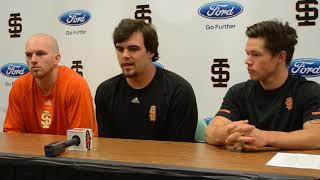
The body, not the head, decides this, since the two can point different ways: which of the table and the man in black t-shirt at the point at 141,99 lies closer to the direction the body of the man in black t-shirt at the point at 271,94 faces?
the table

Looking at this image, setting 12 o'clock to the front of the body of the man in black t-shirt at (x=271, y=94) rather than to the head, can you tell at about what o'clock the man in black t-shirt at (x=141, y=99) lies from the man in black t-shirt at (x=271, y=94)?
the man in black t-shirt at (x=141, y=99) is roughly at 2 o'clock from the man in black t-shirt at (x=271, y=94).

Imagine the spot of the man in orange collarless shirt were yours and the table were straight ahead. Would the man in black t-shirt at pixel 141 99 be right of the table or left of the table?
left

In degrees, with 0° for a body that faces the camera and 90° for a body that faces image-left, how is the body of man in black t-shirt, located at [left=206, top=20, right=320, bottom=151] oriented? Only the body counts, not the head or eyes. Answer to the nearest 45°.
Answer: approximately 45°

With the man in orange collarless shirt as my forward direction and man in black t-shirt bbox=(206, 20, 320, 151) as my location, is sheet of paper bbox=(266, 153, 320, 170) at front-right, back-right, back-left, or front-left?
back-left

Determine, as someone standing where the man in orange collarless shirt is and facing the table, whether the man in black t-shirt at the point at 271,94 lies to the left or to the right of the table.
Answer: left

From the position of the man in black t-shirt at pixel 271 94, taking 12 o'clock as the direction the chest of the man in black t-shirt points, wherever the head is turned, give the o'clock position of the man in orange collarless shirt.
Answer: The man in orange collarless shirt is roughly at 2 o'clock from the man in black t-shirt.

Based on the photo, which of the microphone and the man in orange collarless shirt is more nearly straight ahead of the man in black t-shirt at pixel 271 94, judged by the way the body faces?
the microphone

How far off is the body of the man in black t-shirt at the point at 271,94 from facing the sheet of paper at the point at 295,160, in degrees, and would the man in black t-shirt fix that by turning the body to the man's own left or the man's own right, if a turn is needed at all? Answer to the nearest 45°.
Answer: approximately 45° to the man's own left

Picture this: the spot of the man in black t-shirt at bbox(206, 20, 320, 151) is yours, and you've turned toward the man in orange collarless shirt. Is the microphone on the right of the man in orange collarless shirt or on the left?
left

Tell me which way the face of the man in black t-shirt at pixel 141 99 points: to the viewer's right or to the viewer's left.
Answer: to the viewer's left

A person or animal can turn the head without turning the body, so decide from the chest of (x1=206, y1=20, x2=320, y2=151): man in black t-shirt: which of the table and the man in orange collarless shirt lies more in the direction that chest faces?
the table
